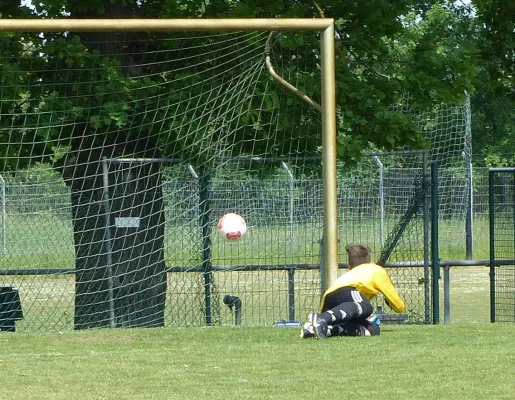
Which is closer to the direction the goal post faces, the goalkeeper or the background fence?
the goalkeeper

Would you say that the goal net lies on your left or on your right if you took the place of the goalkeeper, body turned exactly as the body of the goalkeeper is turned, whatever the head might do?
on your left

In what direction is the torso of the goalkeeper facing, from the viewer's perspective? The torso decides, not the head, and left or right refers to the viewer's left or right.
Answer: facing away from the viewer and to the right of the viewer

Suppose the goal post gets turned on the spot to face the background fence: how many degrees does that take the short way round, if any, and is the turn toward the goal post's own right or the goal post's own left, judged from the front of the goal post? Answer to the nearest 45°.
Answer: approximately 135° to the goal post's own left

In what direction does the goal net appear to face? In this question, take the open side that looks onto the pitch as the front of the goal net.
toward the camera

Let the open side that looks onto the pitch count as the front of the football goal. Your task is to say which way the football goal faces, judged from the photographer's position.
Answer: facing the viewer

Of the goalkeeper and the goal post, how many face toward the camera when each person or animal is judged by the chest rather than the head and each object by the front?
1

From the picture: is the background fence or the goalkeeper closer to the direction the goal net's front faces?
the goalkeeper
